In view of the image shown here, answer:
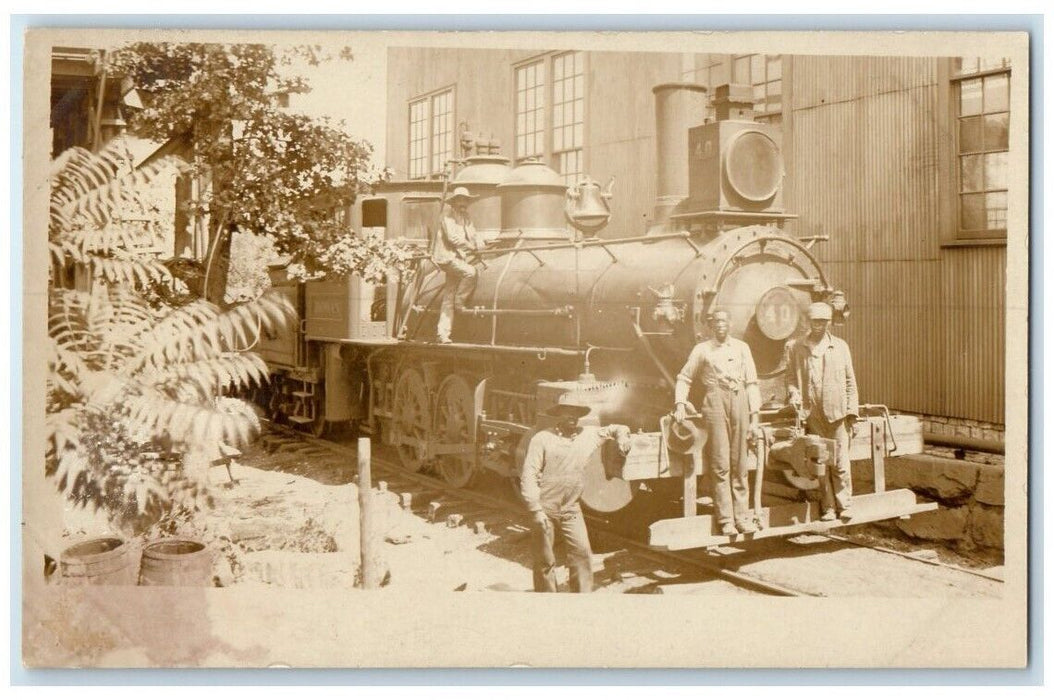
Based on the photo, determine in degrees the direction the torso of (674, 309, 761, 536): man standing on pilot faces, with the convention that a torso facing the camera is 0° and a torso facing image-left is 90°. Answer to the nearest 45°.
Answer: approximately 0°

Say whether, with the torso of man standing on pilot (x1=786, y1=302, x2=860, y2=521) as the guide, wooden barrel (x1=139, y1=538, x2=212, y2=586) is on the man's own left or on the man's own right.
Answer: on the man's own right

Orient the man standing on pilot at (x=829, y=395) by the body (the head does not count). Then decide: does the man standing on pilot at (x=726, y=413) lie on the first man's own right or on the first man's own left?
on the first man's own right

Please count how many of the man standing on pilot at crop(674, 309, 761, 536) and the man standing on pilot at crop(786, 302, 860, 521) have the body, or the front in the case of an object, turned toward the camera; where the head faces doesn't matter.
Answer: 2
